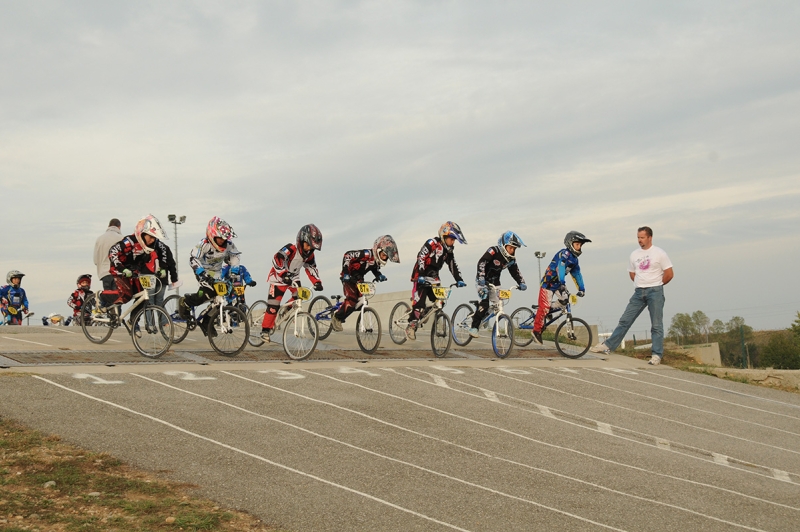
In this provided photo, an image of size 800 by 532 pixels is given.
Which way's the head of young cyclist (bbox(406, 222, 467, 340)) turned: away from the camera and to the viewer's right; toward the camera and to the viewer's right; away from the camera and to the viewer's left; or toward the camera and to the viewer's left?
toward the camera and to the viewer's right

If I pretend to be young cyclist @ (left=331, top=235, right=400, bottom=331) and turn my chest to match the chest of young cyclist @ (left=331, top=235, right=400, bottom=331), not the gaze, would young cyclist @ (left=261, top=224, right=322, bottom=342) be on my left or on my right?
on my right

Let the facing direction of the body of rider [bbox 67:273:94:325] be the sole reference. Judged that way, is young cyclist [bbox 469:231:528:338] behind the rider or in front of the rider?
in front

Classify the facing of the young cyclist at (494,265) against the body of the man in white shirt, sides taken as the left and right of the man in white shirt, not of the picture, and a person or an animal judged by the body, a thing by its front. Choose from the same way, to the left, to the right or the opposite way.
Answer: to the left

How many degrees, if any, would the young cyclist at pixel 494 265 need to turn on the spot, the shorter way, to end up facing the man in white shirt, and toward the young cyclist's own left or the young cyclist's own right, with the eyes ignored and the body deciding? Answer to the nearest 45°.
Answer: approximately 45° to the young cyclist's own left

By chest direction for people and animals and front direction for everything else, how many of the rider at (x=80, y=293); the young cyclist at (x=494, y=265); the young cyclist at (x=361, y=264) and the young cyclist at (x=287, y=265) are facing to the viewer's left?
0

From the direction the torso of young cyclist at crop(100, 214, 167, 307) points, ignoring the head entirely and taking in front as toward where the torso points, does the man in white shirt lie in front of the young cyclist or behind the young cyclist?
in front

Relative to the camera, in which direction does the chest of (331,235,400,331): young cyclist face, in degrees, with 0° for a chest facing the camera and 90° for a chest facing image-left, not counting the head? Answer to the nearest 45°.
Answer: approximately 315°

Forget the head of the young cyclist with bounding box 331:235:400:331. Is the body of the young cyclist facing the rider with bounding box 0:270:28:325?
no

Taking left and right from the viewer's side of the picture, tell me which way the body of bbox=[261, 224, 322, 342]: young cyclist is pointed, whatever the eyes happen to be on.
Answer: facing the viewer and to the right of the viewer

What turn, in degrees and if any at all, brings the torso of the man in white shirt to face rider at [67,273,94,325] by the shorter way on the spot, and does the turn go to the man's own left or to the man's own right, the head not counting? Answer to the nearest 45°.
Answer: approximately 45° to the man's own right

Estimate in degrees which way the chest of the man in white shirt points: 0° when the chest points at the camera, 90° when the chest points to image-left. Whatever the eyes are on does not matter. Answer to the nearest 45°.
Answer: approximately 45°

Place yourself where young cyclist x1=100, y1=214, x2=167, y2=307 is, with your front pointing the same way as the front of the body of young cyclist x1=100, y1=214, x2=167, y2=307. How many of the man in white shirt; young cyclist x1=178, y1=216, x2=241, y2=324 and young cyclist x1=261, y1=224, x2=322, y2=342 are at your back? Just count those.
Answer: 0

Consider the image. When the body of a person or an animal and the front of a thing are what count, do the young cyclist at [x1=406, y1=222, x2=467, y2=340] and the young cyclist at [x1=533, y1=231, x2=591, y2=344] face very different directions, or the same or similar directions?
same or similar directions

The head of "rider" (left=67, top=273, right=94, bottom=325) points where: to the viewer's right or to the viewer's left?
to the viewer's right

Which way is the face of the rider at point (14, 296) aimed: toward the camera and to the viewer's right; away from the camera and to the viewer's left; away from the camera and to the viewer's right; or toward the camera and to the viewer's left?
toward the camera and to the viewer's right

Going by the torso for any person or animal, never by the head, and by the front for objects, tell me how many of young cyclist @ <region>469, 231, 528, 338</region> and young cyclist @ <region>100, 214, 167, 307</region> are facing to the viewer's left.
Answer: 0

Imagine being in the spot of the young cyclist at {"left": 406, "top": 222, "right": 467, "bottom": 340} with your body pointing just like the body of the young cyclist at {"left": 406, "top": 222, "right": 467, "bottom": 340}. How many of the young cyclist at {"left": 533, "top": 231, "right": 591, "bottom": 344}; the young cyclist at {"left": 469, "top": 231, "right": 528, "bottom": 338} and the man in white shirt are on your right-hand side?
0
